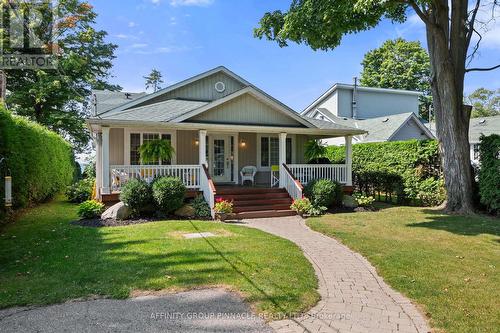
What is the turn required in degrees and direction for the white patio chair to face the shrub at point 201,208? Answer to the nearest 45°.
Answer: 0° — it already faces it

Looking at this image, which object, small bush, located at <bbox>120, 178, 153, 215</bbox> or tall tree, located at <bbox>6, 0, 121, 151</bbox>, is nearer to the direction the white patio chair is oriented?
the small bush

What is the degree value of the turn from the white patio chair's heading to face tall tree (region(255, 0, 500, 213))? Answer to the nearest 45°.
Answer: approximately 45° to its left

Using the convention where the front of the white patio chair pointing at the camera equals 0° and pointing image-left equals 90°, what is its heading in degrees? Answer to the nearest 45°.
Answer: approximately 0°

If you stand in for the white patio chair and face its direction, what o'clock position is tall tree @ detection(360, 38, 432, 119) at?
The tall tree is roughly at 7 o'clock from the white patio chair.

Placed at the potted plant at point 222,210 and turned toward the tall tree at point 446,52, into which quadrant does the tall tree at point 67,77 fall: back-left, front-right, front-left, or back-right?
back-left

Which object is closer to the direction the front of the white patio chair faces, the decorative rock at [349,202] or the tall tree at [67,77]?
the decorative rock
